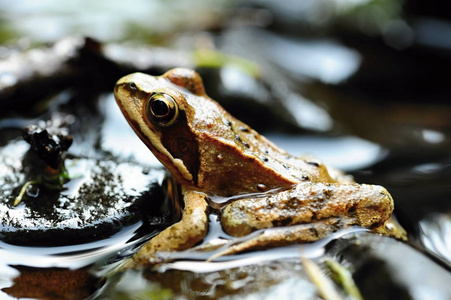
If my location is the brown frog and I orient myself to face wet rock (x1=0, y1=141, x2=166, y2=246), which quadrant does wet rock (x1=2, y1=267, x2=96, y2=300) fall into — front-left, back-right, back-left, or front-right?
front-left

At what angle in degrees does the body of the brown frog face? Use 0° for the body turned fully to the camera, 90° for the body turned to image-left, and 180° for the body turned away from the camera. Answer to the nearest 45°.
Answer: approximately 90°

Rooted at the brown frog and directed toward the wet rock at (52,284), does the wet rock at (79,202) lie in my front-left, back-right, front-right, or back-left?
front-right

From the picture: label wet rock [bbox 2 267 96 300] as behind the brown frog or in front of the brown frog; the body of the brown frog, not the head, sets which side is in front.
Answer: in front

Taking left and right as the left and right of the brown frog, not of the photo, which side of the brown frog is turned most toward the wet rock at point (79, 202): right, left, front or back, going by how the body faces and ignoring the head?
front
